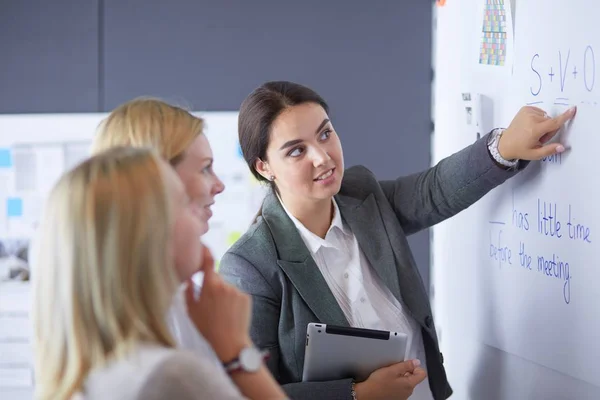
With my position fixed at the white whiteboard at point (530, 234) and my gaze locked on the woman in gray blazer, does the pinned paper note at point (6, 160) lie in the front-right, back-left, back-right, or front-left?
front-right

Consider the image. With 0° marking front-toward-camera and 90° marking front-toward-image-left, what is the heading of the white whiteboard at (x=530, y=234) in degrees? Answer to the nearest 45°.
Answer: approximately 45°

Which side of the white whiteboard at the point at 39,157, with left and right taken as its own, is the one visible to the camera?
front

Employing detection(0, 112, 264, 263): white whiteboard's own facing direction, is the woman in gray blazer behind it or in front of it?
in front

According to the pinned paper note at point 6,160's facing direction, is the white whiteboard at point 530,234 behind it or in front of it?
in front

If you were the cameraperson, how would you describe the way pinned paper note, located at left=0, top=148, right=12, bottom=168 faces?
facing the viewer
